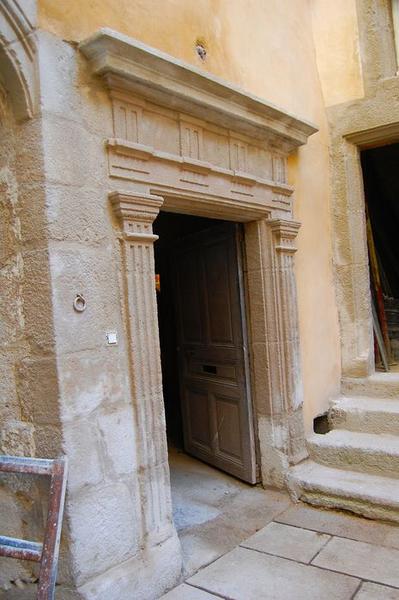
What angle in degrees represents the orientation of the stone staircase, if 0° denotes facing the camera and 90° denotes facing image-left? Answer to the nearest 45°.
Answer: approximately 45°

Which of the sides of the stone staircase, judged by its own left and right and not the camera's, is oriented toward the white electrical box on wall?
front

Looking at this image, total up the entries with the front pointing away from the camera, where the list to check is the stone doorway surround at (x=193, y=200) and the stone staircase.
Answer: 0

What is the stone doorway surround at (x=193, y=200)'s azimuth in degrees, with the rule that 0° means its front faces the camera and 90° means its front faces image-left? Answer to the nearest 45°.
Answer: approximately 315°

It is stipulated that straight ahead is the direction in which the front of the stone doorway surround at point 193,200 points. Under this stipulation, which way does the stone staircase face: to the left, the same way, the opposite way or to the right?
to the right
